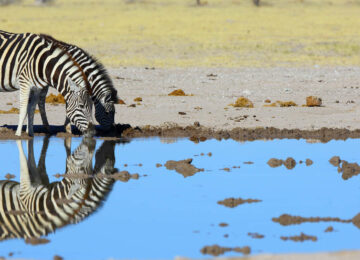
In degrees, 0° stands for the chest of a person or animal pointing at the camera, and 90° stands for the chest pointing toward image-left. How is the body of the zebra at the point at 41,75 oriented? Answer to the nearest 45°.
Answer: approximately 270°

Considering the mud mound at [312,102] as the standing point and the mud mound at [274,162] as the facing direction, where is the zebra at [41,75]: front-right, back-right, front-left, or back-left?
front-right

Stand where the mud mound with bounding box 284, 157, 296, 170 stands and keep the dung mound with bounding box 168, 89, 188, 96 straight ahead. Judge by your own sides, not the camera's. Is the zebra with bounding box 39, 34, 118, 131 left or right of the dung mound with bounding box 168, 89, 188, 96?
left

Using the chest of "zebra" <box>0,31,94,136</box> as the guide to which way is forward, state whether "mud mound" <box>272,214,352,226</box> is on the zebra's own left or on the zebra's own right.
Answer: on the zebra's own right

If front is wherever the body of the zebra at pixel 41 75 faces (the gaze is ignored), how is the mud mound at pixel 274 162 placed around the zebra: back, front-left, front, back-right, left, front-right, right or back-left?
front-right

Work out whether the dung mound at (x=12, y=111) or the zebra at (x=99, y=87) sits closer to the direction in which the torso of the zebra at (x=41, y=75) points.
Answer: the zebra

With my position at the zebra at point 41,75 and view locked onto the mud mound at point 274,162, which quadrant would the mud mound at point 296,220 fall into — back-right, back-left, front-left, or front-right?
front-right

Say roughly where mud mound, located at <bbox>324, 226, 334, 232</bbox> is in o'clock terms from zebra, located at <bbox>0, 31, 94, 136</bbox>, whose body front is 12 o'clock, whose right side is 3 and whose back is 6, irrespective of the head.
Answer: The mud mound is roughly at 2 o'clock from the zebra.

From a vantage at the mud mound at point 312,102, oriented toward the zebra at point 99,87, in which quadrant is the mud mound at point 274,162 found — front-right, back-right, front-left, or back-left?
front-left

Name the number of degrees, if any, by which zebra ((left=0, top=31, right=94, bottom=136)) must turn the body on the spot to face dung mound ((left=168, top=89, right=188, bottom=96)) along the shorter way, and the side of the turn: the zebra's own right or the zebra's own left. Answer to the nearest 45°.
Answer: approximately 45° to the zebra's own left
